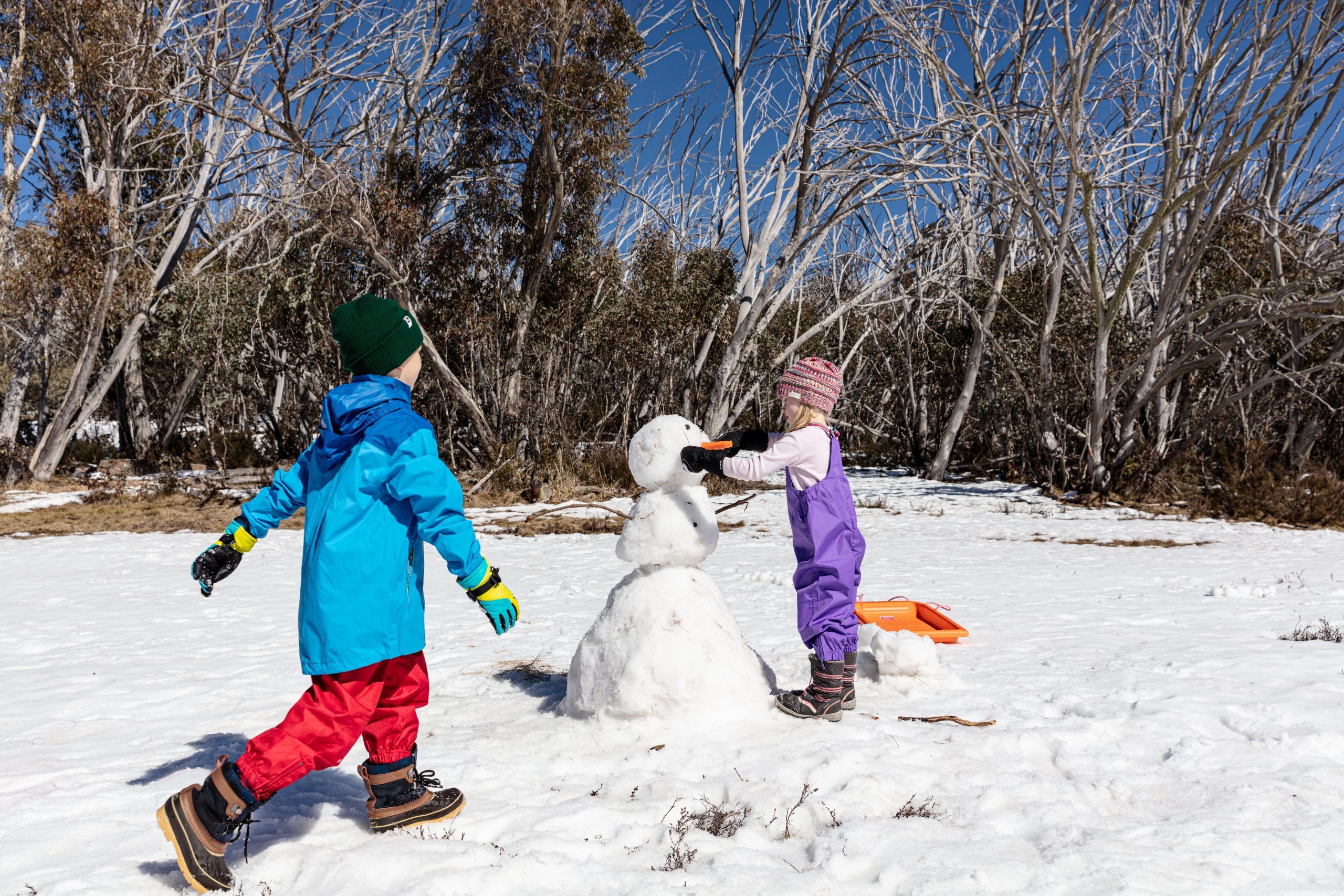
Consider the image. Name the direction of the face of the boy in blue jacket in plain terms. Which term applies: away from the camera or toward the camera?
away from the camera

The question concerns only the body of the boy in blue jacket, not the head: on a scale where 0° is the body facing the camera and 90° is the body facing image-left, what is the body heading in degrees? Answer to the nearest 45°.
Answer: approximately 225°

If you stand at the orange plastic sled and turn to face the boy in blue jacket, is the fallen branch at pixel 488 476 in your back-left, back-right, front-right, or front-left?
back-right

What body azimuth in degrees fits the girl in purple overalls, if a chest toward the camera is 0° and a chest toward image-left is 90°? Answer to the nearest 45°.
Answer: approximately 90°

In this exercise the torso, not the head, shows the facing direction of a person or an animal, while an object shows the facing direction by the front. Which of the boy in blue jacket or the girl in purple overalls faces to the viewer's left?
the girl in purple overalls

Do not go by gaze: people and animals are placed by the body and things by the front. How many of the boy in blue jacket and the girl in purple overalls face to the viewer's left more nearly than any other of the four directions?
1

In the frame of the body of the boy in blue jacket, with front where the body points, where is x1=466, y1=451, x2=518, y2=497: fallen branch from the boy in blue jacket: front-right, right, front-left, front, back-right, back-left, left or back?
front-left
